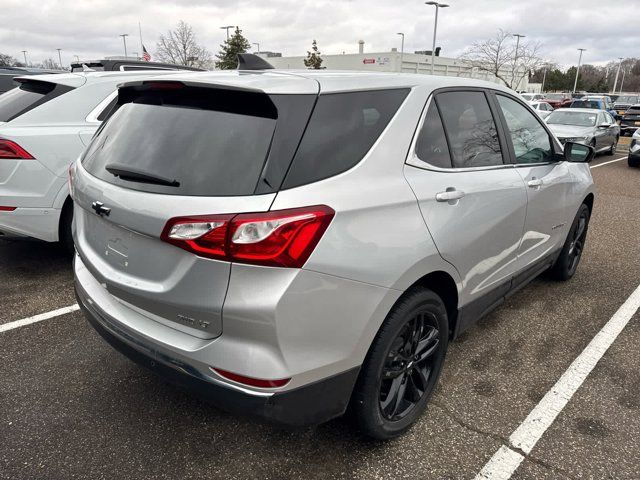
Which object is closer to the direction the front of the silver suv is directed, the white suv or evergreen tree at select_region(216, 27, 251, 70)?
the evergreen tree

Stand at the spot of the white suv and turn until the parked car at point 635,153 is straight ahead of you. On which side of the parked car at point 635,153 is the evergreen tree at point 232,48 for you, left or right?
left

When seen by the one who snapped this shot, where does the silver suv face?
facing away from the viewer and to the right of the viewer

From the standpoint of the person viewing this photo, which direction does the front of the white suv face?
facing away from the viewer and to the right of the viewer

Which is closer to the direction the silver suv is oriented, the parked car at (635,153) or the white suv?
the parked car

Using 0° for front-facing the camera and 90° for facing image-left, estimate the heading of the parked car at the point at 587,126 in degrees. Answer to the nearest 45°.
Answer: approximately 45°

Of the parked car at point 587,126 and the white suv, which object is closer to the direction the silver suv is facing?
the parked car

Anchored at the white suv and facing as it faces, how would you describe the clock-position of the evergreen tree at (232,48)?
The evergreen tree is roughly at 11 o'clock from the white suv.

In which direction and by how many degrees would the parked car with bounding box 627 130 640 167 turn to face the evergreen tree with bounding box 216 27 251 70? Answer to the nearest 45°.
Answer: approximately 90° to its right

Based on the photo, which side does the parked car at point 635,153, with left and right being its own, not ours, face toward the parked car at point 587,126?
right

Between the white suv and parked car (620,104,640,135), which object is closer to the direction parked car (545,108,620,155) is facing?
the white suv
